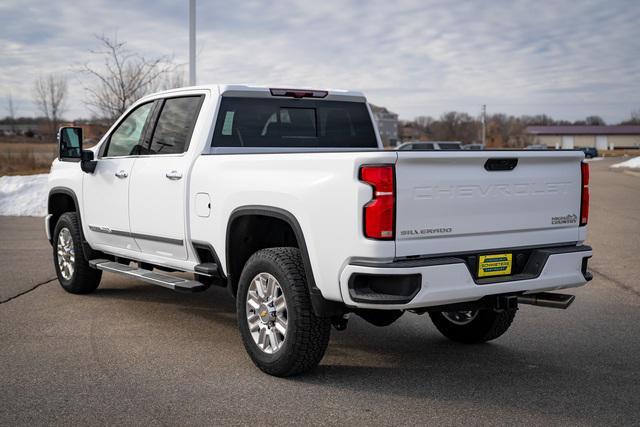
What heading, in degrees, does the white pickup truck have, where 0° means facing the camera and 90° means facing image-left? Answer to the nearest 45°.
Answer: approximately 135°

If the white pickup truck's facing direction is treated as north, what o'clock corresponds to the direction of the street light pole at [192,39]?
The street light pole is roughly at 1 o'clock from the white pickup truck.
